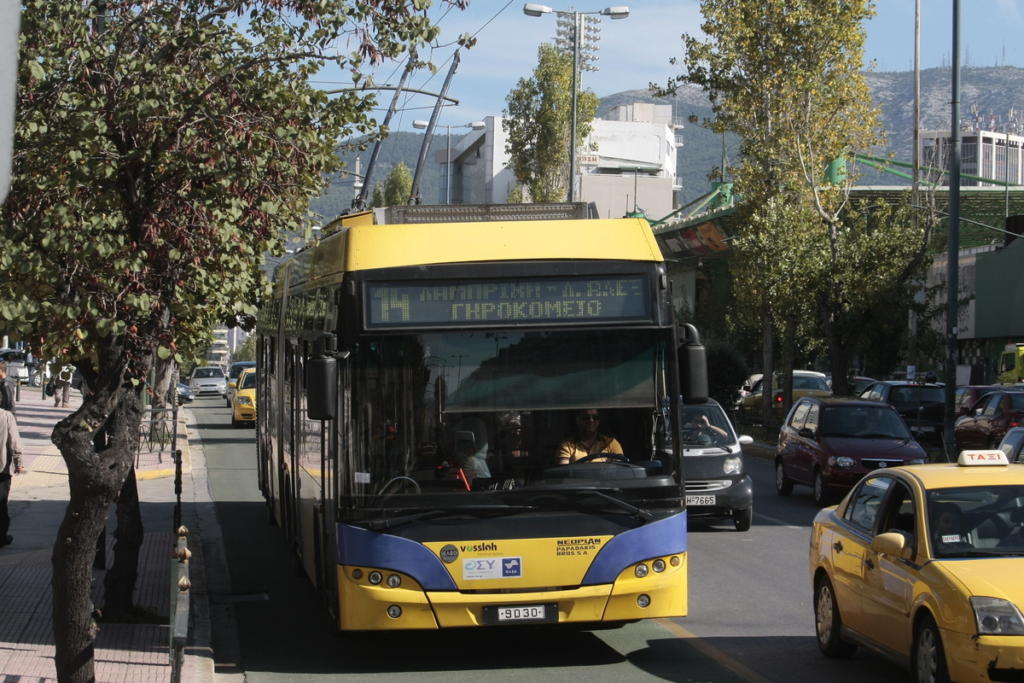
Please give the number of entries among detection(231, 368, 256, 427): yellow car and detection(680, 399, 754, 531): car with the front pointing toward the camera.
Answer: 2

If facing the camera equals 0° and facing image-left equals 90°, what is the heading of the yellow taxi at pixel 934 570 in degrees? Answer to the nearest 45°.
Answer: approximately 315°

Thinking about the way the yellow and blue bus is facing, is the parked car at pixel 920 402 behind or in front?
behind

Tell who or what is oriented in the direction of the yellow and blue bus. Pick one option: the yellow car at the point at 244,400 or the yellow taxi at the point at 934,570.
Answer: the yellow car

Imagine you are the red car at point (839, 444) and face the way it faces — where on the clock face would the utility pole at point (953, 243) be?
The utility pole is roughly at 8 o'clock from the red car.

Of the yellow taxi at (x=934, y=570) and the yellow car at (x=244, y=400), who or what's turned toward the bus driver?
the yellow car

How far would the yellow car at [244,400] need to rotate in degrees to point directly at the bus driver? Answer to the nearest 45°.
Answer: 0° — it already faces them

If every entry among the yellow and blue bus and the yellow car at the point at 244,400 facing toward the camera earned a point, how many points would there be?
2

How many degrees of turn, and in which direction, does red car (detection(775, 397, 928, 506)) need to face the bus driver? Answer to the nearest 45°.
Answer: approximately 45° to its right

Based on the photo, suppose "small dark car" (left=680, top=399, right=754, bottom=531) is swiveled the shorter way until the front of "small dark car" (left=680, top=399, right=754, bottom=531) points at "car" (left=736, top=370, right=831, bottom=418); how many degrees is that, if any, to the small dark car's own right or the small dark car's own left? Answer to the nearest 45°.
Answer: approximately 180°

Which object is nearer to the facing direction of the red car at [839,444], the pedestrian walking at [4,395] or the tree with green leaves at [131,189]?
the tree with green leaves

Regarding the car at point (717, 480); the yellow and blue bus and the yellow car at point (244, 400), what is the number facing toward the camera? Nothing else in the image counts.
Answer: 3

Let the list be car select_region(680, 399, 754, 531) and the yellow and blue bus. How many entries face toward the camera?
2
